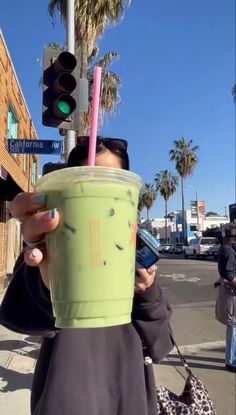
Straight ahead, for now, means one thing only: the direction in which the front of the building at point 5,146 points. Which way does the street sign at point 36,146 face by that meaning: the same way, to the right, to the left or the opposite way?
to the right

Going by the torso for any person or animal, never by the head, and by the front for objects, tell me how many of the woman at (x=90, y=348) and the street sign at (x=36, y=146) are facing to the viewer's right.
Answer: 0

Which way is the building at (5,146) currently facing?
to the viewer's right

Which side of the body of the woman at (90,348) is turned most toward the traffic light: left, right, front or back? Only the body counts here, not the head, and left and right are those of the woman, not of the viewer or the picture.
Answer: back

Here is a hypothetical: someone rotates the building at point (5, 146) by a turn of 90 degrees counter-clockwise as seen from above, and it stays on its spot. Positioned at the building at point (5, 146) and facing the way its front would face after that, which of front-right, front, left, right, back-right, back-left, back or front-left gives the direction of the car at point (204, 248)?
front-right

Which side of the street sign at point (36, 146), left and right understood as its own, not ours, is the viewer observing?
front

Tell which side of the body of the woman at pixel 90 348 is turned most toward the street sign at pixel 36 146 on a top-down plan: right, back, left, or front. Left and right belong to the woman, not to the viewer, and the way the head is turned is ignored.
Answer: back

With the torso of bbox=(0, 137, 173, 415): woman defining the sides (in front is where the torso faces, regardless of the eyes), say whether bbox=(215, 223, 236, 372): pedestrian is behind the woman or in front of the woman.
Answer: behind

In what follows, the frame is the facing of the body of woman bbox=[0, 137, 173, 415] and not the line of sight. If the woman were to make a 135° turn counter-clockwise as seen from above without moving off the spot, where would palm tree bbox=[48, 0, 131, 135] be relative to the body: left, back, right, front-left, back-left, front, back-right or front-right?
front-left

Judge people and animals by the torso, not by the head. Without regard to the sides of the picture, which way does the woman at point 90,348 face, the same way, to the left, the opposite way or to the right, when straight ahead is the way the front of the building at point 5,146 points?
to the right

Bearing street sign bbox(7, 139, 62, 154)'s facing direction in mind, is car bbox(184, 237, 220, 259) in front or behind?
behind

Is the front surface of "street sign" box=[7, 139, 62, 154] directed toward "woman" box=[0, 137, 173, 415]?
yes
